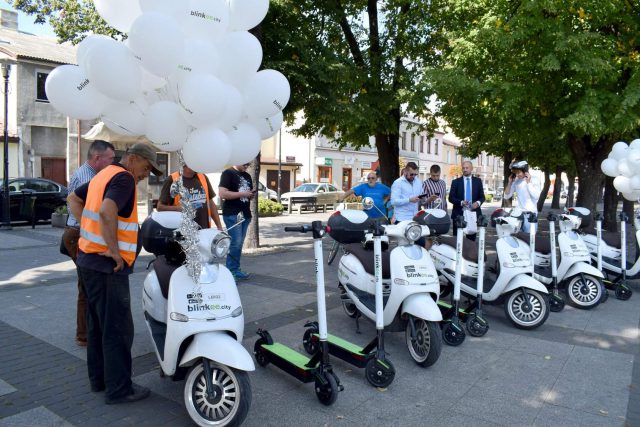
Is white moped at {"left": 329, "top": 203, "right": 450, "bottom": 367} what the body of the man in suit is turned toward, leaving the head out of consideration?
yes

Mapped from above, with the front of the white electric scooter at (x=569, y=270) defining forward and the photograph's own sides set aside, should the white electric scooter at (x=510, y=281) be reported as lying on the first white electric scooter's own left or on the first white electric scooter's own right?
on the first white electric scooter's own right

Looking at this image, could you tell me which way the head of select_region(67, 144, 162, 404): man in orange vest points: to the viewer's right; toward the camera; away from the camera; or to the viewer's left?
to the viewer's right

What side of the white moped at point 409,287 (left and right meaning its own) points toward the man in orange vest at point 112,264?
right

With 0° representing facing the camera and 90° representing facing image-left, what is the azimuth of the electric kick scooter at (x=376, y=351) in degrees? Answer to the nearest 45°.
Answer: approximately 315°

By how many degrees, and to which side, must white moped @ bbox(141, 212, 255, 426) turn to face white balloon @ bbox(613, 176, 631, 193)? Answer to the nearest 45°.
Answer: approximately 90° to its left

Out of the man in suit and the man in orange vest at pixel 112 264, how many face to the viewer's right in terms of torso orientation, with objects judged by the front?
1

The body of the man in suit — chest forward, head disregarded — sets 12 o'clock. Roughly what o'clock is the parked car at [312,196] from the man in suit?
The parked car is roughly at 5 o'clock from the man in suit.

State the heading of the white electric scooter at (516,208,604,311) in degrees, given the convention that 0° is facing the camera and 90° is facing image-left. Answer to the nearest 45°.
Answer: approximately 315°

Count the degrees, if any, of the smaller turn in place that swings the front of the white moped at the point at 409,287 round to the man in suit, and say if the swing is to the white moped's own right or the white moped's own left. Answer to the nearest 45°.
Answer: approximately 135° to the white moped's own left
